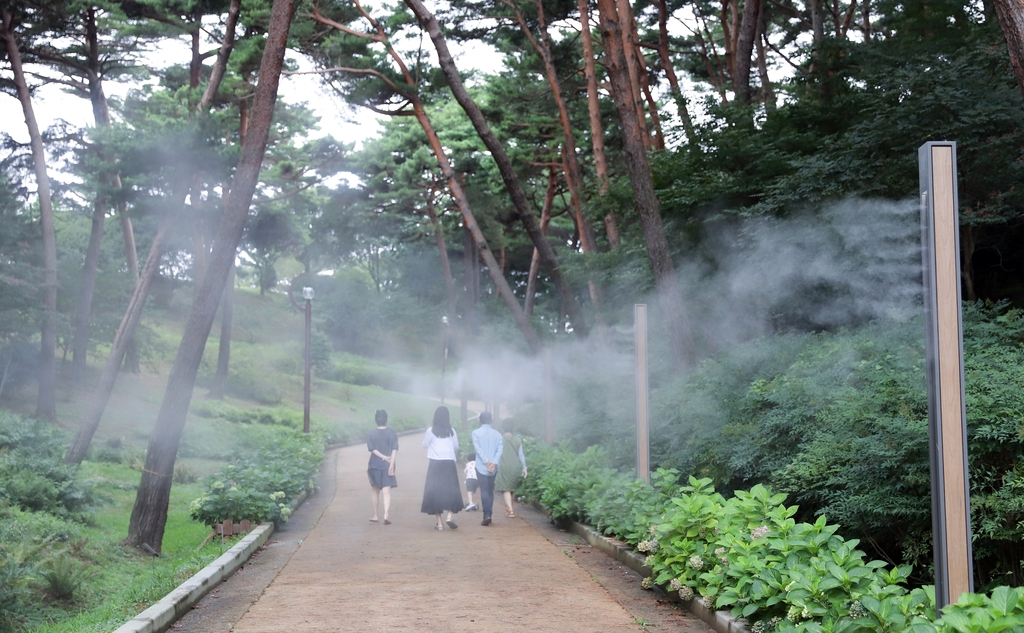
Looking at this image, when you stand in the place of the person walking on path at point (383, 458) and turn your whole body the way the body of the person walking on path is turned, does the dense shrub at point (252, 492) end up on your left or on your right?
on your left

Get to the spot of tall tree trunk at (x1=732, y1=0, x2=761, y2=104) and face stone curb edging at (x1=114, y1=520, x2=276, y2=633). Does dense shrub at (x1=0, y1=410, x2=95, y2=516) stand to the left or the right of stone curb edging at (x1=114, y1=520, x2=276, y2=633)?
right

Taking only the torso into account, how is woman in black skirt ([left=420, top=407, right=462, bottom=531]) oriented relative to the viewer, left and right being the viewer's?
facing away from the viewer

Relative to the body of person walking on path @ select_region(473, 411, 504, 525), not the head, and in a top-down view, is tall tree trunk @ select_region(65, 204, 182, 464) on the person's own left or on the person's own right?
on the person's own left

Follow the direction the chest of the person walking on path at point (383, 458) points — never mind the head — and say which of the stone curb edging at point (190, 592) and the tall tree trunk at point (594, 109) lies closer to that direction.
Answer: the tall tree trunk

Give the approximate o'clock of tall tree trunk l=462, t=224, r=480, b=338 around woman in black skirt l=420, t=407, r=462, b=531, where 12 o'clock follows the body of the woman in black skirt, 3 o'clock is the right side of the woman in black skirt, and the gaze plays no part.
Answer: The tall tree trunk is roughly at 12 o'clock from the woman in black skirt.

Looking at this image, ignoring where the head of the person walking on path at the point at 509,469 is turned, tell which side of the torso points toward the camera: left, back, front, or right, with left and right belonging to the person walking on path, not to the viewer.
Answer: back

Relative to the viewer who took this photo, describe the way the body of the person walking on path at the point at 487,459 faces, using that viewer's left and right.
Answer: facing away from the viewer

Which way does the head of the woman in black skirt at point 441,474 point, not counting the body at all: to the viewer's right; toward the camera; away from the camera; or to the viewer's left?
away from the camera

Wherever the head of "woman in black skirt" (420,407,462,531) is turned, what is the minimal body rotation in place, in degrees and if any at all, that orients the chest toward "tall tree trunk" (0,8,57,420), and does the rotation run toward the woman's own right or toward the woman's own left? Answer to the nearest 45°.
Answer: approximately 45° to the woman's own left

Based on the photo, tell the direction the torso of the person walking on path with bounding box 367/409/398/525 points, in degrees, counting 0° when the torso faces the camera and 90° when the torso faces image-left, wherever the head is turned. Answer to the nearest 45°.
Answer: approximately 180°

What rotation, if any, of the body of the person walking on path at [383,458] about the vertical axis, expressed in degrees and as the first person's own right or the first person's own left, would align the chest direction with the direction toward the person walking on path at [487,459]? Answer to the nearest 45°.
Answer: approximately 90° to the first person's own right
